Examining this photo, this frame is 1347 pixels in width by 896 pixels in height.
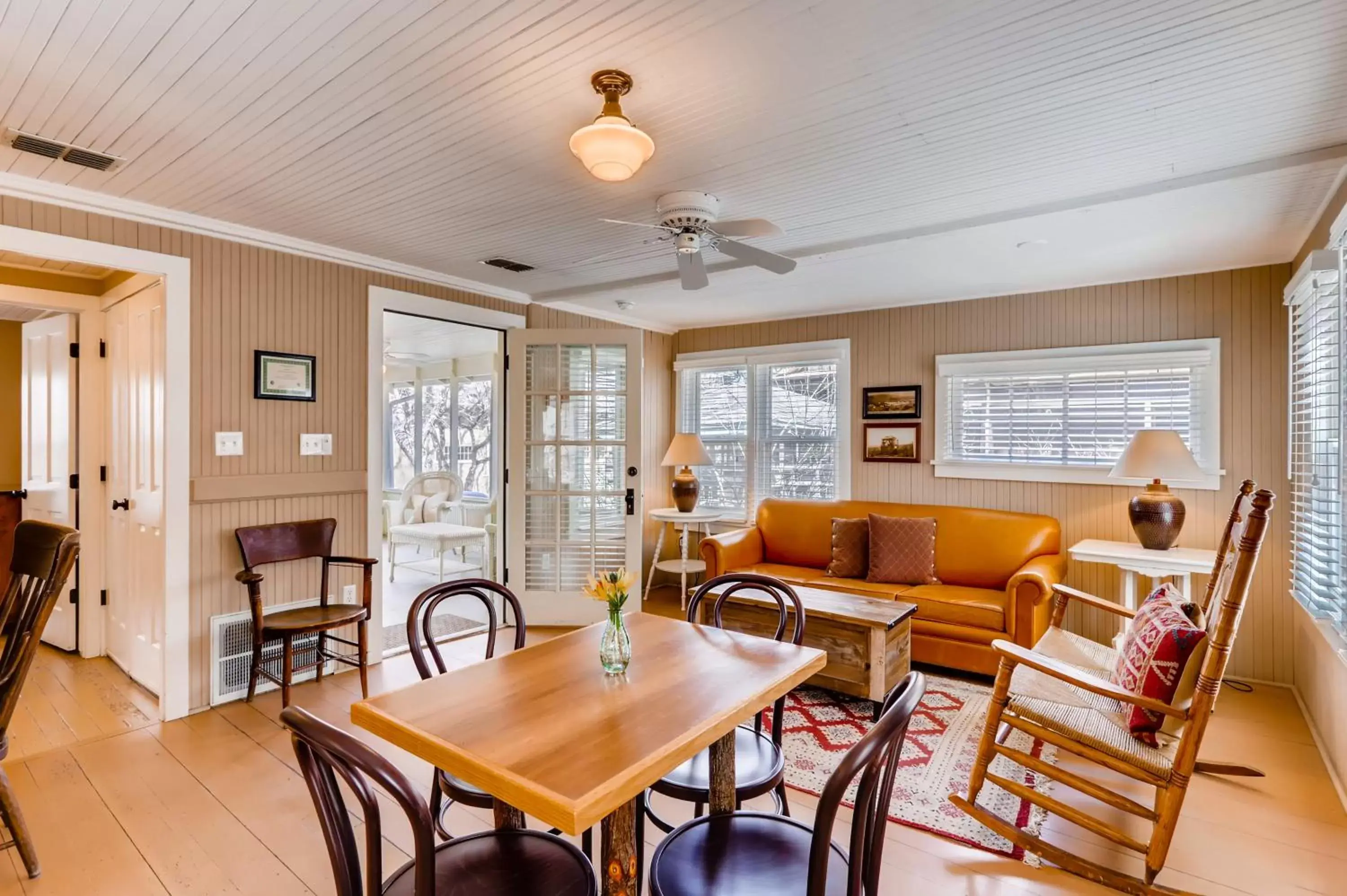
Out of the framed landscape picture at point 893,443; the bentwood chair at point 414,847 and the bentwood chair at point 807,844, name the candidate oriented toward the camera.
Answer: the framed landscape picture

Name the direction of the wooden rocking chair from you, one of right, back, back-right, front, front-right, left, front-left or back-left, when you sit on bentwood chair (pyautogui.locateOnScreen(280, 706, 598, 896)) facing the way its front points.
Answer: front-right

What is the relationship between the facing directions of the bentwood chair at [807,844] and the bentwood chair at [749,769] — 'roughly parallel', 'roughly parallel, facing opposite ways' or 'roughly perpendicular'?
roughly perpendicular

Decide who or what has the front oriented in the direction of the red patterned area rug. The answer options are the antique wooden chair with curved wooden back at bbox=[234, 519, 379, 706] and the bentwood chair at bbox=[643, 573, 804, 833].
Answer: the antique wooden chair with curved wooden back

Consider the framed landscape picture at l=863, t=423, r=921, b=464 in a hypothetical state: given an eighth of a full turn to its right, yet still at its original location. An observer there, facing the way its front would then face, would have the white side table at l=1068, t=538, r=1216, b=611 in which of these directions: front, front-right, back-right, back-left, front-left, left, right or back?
left

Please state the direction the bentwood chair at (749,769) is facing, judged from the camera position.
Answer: facing the viewer and to the left of the viewer

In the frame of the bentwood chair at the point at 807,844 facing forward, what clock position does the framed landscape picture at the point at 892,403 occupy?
The framed landscape picture is roughly at 2 o'clock from the bentwood chair.

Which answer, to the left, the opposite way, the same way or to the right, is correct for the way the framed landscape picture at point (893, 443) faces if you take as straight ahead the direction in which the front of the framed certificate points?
to the right

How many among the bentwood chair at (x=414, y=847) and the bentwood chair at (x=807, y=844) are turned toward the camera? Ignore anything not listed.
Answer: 0

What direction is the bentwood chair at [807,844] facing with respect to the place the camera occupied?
facing away from the viewer and to the left of the viewer

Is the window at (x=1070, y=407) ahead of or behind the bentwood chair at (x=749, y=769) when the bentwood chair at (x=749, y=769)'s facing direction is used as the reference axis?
behind

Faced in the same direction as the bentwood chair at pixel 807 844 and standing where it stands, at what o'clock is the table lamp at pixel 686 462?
The table lamp is roughly at 1 o'clock from the bentwood chair.

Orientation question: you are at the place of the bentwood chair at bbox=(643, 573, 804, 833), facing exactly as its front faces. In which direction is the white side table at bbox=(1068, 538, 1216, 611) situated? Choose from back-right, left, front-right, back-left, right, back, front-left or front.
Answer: back

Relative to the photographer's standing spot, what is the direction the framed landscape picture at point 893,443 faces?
facing the viewer

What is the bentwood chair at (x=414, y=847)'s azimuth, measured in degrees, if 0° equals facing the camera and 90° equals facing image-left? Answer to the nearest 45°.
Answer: approximately 225°

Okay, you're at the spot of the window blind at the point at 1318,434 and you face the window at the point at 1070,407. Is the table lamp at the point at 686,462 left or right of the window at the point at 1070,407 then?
left

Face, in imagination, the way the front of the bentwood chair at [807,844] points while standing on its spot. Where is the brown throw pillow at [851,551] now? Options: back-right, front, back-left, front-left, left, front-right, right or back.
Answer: front-right

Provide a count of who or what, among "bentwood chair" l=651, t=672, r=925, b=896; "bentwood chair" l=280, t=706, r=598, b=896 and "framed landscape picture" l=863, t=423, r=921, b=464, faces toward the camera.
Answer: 1

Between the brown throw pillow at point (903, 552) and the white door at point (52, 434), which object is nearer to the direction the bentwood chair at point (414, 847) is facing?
the brown throw pillow

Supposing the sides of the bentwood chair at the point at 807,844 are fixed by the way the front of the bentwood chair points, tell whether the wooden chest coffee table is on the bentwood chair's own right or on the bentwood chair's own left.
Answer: on the bentwood chair's own right

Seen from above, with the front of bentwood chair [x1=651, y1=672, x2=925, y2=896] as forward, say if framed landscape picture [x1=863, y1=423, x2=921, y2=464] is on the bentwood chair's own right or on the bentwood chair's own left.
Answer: on the bentwood chair's own right

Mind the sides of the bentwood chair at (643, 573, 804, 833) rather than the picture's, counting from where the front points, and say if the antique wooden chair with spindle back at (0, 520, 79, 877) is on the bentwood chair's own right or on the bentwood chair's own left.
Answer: on the bentwood chair's own right

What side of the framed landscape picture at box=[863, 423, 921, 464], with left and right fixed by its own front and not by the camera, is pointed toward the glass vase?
front
